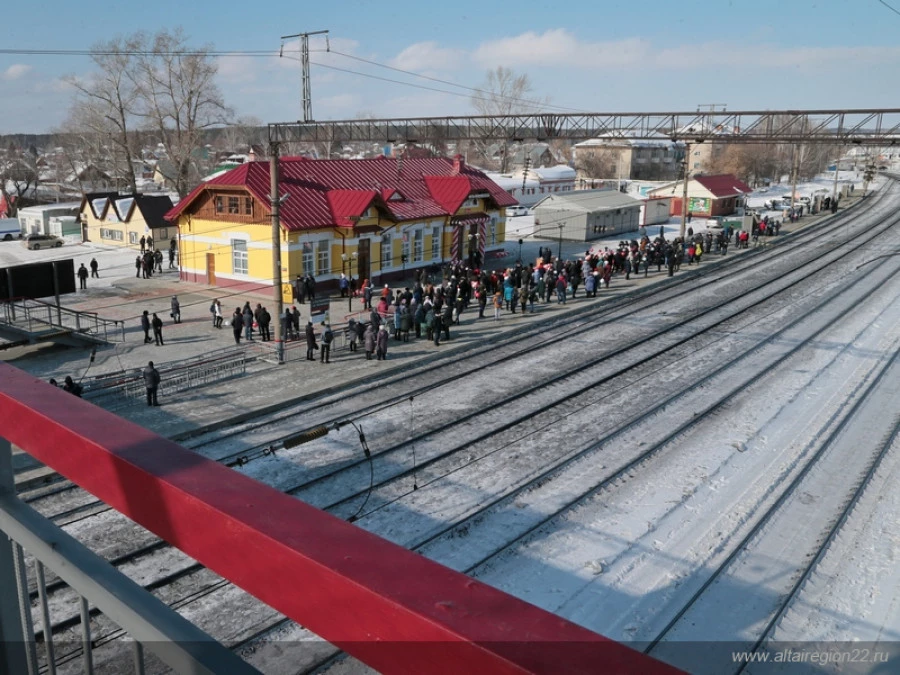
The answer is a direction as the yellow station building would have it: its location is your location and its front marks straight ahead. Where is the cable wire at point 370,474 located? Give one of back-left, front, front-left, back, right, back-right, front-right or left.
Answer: front-right

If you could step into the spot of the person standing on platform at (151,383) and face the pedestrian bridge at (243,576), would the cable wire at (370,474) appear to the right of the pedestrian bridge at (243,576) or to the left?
left

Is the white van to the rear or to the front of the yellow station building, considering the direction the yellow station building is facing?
to the rear

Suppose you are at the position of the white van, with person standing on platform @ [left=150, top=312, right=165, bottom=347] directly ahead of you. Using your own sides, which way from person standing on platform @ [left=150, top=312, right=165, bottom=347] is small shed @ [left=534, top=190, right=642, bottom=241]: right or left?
left

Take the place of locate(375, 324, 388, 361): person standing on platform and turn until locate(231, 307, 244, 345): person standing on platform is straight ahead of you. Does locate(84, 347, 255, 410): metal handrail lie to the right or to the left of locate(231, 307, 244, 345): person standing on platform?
left

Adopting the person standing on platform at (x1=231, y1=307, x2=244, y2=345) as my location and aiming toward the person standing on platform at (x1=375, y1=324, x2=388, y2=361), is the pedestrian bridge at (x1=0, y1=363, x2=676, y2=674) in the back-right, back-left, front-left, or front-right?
front-right

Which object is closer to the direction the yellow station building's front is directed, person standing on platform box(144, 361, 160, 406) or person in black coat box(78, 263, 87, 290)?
the person standing on platform

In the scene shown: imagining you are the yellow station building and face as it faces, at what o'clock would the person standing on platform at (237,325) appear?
The person standing on platform is roughly at 2 o'clock from the yellow station building.

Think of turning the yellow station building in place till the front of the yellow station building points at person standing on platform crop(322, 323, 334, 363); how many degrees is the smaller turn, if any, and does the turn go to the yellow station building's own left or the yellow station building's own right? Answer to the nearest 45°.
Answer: approximately 45° to the yellow station building's own right

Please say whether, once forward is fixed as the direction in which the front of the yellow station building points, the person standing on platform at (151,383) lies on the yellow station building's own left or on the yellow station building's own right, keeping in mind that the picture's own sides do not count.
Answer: on the yellow station building's own right

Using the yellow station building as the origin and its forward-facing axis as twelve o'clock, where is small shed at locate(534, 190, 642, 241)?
The small shed is roughly at 9 o'clock from the yellow station building.

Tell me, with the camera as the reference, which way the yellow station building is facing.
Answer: facing the viewer and to the right of the viewer

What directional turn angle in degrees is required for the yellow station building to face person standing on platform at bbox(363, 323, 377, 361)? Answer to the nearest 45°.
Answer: approximately 45° to its right

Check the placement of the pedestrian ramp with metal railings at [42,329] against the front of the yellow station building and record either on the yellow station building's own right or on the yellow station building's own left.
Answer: on the yellow station building's own right

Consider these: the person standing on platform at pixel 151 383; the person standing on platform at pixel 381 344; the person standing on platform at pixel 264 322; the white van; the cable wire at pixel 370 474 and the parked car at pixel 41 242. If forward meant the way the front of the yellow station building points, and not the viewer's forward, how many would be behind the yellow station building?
2

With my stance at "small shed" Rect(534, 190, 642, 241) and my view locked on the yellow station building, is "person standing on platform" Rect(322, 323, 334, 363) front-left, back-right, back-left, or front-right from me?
front-left
